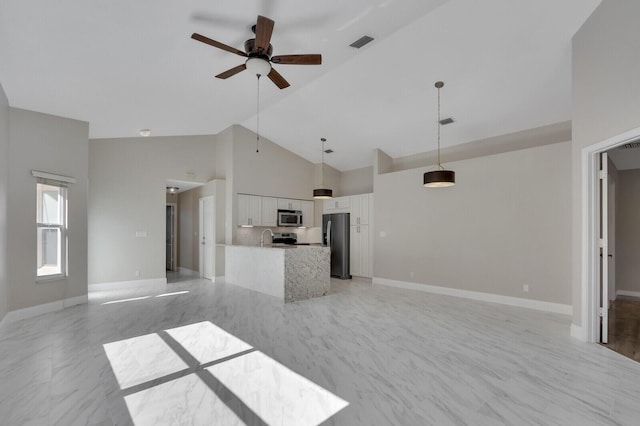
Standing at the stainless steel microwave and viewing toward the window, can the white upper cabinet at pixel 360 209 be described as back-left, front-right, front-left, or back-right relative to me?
back-left

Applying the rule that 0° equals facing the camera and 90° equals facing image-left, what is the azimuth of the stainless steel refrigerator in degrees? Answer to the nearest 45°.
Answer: approximately 45°

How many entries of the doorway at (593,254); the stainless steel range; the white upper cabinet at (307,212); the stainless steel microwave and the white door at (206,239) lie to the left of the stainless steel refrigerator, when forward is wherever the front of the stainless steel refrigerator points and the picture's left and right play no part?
1

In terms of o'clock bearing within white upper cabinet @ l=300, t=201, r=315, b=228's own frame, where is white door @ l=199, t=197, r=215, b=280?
The white door is roughly at 4 o'clock from the white upper cabinet.

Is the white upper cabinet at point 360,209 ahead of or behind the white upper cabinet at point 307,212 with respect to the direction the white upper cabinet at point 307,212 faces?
ahead

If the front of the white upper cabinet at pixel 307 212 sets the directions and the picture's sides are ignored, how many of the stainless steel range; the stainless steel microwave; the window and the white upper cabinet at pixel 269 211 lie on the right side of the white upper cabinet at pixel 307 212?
4

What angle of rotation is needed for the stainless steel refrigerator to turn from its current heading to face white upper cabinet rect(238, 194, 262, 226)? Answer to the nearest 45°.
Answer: approximately 45° to its right

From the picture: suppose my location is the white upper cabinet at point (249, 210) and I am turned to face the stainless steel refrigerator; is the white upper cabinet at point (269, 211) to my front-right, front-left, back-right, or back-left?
front-left

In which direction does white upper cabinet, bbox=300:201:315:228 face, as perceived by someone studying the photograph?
facing the viewer and to the right of the viewer

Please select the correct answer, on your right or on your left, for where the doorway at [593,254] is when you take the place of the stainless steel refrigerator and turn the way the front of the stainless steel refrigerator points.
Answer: on your left

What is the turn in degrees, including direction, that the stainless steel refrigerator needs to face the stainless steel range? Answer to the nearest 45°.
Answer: approximately 45° to its right

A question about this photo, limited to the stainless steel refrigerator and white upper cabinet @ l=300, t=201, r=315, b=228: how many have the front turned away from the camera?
0

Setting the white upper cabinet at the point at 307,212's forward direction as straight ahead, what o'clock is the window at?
The window is roughly at 3 o'clock from the white upper cabinet.

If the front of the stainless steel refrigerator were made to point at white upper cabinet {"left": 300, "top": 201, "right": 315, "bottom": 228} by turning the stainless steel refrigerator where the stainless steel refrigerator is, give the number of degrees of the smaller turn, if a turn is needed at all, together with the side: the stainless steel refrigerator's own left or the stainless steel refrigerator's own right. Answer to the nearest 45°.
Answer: approximately 90° to the stainless steel refrigerator's own right

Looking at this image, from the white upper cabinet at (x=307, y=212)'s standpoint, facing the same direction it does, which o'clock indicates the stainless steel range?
The stainless steel range is roughly at 3 o'clock from the white upper cabinet.
